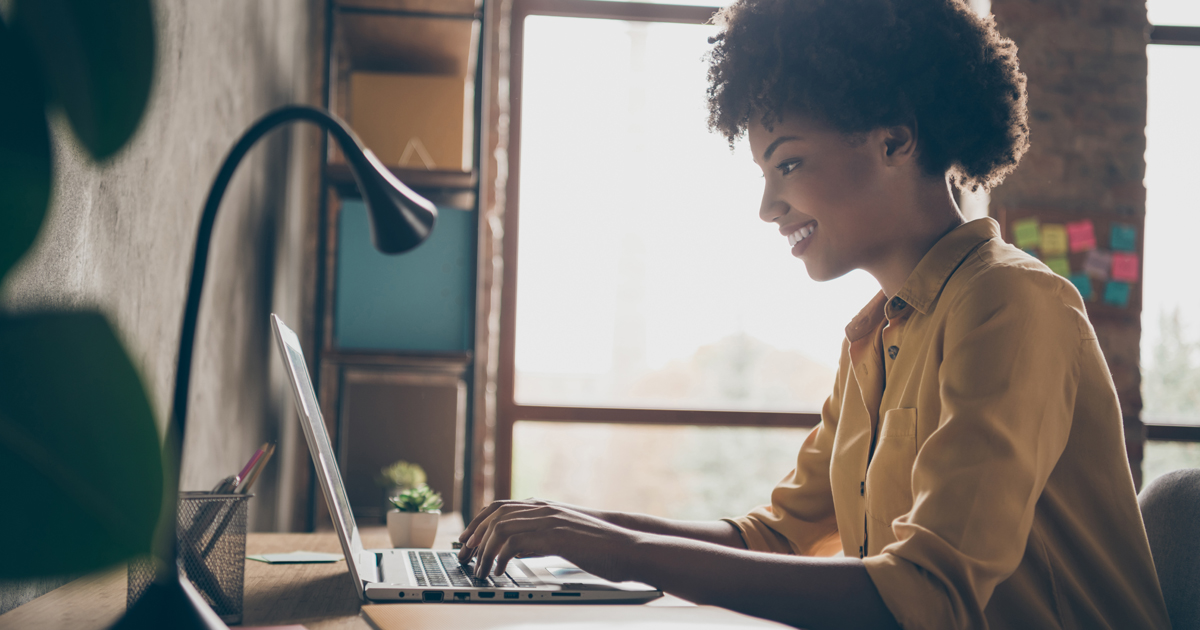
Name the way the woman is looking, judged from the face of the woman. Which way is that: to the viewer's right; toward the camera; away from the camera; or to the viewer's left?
to the viewer's left

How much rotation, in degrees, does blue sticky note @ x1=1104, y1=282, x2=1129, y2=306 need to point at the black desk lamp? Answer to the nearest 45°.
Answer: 0° — it already faces it

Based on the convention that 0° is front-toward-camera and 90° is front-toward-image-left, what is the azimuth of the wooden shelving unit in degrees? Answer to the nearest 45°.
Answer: approximately 0°

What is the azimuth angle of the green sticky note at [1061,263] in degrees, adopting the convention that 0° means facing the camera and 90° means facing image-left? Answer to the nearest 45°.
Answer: approximately 0°

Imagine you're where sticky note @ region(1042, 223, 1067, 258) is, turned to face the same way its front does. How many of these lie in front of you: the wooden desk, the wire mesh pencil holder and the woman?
3

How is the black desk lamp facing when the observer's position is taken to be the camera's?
facing to the right of the viewer

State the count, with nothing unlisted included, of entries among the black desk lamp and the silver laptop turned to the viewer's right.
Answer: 2

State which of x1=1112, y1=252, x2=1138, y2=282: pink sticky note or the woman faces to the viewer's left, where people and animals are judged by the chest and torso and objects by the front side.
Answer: the woman
